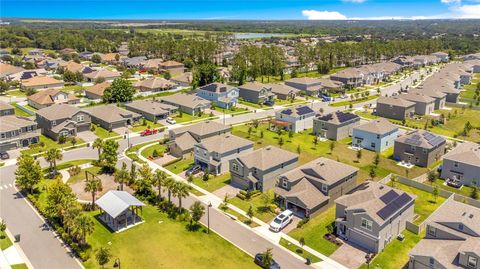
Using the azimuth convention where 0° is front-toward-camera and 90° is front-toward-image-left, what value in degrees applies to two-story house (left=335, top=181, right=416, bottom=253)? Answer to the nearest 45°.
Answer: approximately 45°

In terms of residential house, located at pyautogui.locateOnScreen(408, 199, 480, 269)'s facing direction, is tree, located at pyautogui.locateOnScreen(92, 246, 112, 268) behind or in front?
in front

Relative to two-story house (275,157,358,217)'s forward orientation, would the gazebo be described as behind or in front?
in front

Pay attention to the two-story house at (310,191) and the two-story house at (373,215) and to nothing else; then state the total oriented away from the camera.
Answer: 0

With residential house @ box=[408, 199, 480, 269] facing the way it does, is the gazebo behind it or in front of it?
in front

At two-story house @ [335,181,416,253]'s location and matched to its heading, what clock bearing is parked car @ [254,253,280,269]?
The parked car is roughly at 12 o'clock from the two-story house.
